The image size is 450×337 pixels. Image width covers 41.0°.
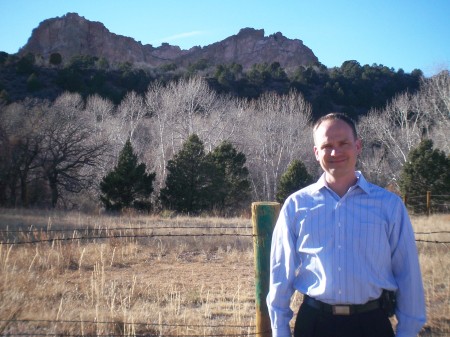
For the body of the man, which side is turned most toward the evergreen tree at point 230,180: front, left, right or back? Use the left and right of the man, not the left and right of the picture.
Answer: back

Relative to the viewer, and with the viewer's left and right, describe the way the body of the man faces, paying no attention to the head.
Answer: facing the viewer

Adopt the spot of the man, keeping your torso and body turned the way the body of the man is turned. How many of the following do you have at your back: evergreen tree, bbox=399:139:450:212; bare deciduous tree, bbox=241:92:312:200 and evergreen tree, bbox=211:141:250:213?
3

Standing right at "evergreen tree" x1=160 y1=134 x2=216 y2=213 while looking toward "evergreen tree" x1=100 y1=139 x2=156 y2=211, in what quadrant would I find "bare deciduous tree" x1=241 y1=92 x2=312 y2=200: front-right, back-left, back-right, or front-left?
back-right

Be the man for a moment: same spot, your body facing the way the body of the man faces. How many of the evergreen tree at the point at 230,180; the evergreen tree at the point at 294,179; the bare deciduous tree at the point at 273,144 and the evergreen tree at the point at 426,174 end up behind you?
4

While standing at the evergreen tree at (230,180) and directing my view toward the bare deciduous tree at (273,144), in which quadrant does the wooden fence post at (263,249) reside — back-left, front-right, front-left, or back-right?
back-right

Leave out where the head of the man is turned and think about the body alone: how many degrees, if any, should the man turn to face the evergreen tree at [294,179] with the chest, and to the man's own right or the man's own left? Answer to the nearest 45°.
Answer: approximately 180°

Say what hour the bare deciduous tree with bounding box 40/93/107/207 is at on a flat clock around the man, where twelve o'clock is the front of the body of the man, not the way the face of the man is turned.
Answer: The bare deciduous tree is roughly at 5 o'clock from the man.

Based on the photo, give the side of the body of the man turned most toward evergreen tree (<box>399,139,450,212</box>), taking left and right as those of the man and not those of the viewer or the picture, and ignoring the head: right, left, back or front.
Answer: back

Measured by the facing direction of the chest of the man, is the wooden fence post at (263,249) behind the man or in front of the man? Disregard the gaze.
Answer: behind

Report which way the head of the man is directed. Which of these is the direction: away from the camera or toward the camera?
toward the camera

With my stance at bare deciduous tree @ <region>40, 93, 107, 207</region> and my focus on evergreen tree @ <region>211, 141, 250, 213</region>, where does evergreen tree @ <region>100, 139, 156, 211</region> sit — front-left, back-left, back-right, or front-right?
front-right

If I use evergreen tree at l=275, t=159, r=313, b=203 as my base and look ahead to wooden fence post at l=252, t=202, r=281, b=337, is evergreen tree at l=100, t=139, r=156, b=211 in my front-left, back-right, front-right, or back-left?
front-right
